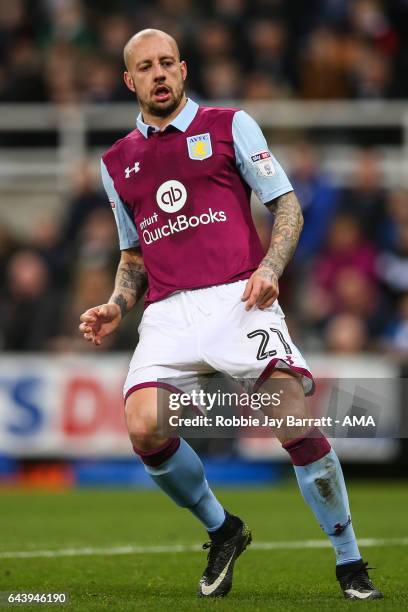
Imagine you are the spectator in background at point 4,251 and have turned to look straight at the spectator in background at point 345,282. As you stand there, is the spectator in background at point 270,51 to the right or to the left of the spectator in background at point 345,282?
left

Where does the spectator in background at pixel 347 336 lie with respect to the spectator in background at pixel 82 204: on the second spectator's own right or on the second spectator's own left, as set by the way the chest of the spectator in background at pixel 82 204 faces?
on the second spectator's own left

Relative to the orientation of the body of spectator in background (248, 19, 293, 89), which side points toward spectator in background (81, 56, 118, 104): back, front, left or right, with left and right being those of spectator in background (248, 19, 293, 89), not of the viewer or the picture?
right

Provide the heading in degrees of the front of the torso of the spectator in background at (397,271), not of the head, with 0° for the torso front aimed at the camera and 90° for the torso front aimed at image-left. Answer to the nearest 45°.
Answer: approximately 0°
